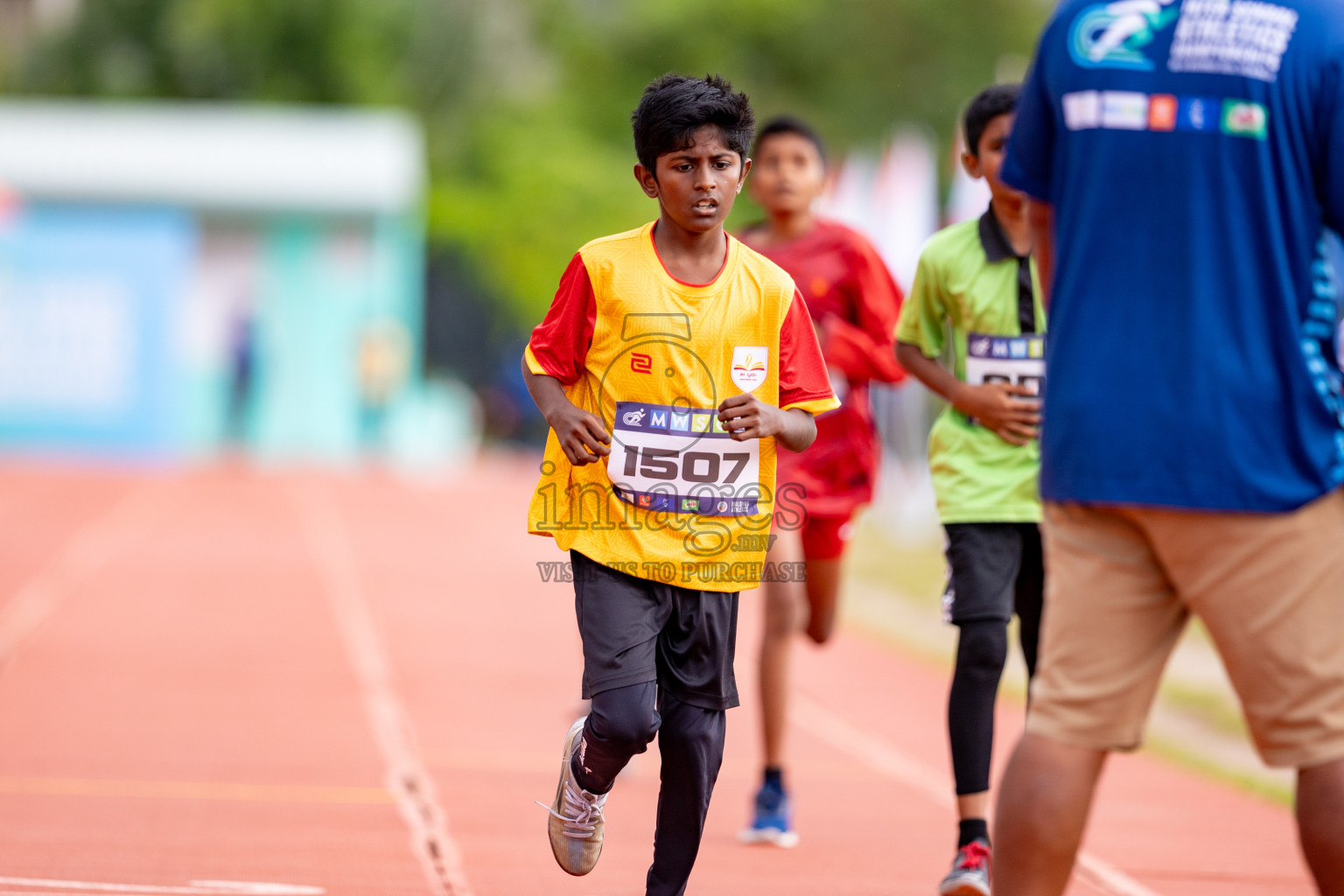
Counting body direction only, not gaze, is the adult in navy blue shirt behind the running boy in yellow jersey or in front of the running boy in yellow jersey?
in front

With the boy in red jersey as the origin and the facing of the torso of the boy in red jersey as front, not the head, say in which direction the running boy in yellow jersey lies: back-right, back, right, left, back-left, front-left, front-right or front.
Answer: front

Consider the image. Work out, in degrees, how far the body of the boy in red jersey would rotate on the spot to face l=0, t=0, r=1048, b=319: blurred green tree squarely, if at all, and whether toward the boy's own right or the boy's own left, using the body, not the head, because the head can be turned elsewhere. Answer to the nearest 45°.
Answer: approximately 180°

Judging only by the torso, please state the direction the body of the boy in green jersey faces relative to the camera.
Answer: toward the camera

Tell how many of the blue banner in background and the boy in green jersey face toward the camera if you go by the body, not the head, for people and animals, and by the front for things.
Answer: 2

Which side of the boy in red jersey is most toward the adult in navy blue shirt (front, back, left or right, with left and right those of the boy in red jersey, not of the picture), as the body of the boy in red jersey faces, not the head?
front

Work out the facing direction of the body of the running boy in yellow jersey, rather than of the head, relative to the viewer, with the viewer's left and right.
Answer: facing the viewer
